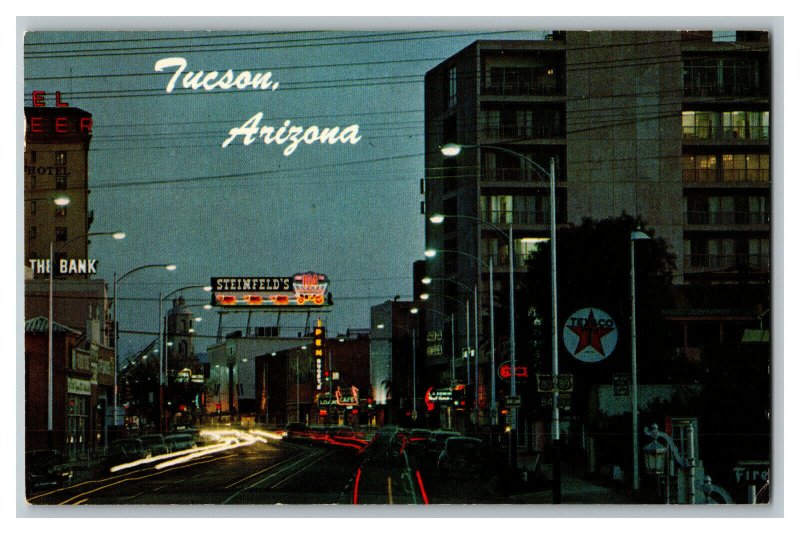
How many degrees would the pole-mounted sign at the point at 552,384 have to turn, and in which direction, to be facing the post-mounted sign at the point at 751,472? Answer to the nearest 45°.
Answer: approximately 45° to its left

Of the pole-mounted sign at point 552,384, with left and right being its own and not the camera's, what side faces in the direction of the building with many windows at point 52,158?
right

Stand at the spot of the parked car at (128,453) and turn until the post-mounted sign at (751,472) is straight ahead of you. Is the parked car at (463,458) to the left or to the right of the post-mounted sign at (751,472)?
left

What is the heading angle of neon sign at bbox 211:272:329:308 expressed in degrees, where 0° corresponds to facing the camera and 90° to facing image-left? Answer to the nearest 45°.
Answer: approximately 0°

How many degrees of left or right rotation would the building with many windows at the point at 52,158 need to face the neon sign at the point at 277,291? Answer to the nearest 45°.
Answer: approximately 90° to its left
